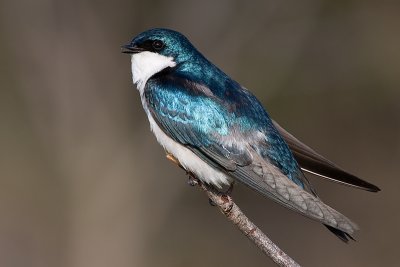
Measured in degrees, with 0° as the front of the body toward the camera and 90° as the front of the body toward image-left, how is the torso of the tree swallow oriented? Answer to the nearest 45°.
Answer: approximately 90°
